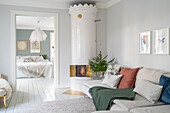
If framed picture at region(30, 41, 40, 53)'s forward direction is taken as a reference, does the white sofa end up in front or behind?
in front

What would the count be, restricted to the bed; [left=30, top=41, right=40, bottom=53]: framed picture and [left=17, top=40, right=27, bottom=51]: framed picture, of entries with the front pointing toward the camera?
3

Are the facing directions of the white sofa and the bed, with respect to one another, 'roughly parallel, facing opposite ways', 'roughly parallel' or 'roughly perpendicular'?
roughly perpendicular

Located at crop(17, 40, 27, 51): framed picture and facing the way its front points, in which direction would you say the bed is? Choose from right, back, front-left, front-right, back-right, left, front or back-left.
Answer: front

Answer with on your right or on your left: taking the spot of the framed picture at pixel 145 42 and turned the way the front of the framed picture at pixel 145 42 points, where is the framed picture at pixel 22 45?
on your right

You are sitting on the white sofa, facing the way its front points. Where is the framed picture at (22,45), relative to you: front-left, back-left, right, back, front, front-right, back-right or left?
right

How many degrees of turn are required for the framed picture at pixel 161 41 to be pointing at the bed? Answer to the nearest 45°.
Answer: approximately 90° to its right

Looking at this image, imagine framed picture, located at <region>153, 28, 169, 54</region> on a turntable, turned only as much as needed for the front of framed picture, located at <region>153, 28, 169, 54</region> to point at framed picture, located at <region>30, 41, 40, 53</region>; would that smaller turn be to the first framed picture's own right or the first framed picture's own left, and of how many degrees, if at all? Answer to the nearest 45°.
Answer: approximately 90° to the first framed picture's own right

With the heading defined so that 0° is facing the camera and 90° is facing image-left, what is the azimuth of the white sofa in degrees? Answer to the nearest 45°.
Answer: approximately 45°

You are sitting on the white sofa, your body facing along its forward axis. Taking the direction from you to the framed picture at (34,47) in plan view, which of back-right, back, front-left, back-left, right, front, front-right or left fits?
right

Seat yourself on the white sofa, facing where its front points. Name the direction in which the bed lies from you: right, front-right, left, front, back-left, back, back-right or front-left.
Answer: right

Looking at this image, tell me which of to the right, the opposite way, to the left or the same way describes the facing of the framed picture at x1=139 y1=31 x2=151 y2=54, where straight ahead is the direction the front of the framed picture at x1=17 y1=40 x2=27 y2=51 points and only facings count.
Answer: to the right
